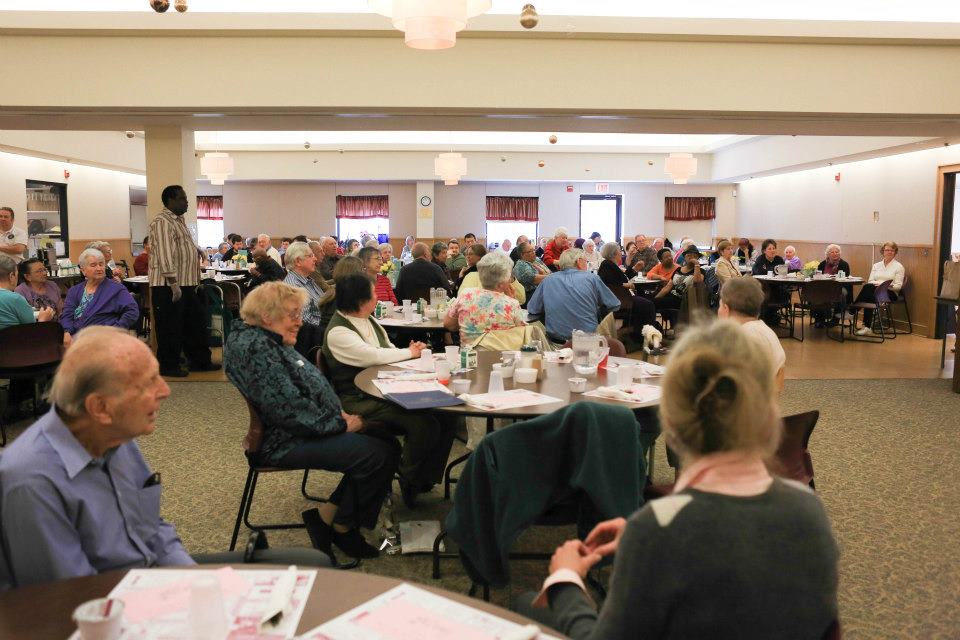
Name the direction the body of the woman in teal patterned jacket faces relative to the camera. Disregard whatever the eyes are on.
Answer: to the viewer's right

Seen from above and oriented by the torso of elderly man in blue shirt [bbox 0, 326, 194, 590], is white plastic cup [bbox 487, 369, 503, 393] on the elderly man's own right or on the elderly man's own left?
on the elderly man's own left

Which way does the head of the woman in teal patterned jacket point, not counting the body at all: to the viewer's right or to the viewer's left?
to the viewer's right

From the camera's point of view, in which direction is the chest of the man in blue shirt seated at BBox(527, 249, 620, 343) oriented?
away from the camera

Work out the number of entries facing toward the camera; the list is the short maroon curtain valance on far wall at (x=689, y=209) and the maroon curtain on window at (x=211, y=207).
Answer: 2

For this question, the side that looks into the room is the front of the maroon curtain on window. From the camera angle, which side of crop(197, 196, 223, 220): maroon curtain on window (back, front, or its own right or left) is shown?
front

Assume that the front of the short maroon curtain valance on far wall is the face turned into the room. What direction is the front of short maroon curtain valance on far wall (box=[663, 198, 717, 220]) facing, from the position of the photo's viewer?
facing the viewer

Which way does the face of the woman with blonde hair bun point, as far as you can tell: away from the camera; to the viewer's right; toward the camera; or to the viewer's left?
away from the camera

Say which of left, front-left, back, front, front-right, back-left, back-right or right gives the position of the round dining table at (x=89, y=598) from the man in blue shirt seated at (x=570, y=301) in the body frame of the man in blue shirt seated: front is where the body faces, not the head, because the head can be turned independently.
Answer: back

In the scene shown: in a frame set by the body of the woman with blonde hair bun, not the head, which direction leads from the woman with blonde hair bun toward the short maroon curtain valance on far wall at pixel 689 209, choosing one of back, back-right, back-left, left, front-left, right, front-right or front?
front-right

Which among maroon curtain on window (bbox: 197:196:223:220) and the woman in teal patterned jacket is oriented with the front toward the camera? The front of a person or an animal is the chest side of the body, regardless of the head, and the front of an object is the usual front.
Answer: the maroon curtain on window

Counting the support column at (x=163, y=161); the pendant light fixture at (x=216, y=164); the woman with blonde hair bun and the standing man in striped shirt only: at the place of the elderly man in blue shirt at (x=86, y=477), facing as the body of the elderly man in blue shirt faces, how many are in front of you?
1

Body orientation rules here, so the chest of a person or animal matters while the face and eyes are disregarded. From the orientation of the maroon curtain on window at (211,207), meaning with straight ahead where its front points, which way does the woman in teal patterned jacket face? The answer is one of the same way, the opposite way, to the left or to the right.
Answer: to the left

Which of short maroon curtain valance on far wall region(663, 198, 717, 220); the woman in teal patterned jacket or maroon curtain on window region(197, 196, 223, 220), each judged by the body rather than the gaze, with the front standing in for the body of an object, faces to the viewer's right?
the woman in teal patterned jacket

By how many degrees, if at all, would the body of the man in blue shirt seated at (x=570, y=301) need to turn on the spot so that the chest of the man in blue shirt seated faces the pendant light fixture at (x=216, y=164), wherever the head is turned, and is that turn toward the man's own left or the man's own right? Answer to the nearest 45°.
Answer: approximately 45° to the man's own left

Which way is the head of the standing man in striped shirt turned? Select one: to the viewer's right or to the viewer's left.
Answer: to the viewer's right

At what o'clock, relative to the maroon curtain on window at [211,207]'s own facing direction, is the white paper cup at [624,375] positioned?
The white paper cup is roughly at 12 o'clock from the maroon curtain on window.
